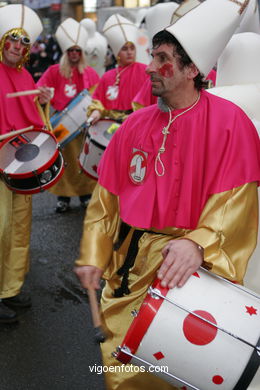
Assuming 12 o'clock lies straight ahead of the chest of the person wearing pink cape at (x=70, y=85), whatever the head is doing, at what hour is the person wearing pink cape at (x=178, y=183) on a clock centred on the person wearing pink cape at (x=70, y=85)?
the person wearing pink cape at (x=178, y=183) is roughly at 12 o'clock from the person wearing pink cape at (x=70, y=85).

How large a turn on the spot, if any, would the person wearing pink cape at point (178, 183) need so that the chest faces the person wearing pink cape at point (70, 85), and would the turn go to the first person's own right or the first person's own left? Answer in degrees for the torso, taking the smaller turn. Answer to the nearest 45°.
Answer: approximately 135° to the first person's own right

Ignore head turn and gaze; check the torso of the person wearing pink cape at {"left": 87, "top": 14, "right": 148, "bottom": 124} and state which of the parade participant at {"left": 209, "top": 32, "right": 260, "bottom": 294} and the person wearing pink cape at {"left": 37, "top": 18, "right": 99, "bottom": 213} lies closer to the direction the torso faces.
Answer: the parade participant

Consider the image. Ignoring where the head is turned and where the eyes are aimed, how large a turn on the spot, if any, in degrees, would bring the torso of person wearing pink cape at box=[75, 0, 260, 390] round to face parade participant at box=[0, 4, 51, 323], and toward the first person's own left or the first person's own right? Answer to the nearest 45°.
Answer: approximately 90° to the first person's own right

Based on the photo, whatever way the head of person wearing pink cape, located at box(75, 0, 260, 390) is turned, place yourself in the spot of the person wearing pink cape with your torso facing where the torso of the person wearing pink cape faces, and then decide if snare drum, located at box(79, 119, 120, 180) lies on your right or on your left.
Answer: on your right

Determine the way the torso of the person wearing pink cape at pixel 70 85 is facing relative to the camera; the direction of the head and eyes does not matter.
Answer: toward the camera

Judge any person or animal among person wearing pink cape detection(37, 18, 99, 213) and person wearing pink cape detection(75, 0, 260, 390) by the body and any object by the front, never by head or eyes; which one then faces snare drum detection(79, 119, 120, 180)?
person wearing pink cape detection(37, 18, 99, 213)

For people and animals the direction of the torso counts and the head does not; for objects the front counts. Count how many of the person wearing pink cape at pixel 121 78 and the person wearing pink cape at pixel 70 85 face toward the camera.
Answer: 2

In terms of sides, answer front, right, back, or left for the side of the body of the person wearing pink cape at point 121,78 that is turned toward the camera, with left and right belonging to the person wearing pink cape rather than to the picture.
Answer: front

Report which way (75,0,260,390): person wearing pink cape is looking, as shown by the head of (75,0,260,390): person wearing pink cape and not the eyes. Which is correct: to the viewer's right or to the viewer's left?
to the viewer's left

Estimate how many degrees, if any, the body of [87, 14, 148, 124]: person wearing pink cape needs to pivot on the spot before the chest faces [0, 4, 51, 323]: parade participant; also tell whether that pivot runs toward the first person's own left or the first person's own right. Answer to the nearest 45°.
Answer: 0° — they already face them

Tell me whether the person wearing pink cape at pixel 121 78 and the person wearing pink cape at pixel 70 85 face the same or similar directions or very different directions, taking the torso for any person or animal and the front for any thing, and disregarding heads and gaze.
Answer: same or similar directions
